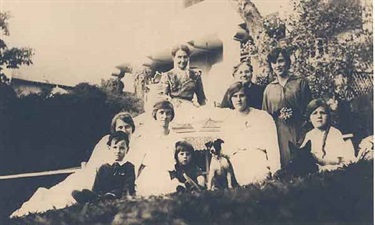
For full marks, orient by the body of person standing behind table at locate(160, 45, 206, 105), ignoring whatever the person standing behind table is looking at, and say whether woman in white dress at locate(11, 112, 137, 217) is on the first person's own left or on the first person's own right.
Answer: on the first person's own right

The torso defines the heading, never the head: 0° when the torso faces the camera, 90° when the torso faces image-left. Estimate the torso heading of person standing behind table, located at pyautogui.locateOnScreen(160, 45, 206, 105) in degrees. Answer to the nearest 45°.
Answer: approximately 0°

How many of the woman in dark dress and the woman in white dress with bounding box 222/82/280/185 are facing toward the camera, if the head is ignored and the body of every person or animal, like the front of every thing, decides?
2
